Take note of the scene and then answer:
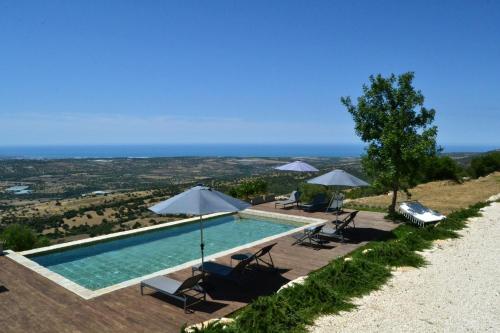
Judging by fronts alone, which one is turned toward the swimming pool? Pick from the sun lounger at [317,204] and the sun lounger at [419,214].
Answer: the sun lounger at [317,204]

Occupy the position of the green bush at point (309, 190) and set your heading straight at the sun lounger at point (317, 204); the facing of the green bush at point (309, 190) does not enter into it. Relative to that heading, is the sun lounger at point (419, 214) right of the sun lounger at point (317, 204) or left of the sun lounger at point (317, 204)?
left

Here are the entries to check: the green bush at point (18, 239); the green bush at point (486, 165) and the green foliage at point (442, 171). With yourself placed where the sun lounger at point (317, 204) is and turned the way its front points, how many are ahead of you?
1

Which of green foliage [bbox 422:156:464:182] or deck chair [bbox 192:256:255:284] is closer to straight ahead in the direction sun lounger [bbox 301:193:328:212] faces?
the deck chair

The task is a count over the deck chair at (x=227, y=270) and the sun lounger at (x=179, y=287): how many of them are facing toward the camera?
0

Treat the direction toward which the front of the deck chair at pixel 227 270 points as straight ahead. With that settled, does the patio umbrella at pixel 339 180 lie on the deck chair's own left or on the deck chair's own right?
on the deck chair's own right

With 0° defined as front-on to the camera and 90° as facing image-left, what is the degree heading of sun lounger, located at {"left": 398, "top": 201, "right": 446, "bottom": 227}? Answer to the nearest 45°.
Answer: approximately 315°

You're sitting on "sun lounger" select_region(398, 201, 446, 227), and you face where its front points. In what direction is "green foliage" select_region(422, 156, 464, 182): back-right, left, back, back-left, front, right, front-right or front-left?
back-left

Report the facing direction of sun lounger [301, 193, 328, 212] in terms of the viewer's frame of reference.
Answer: facing the viewer and to the left of the viewer

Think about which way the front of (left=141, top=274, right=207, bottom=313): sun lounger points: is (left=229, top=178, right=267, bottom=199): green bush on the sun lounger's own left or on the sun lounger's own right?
on the sun lounger's own right

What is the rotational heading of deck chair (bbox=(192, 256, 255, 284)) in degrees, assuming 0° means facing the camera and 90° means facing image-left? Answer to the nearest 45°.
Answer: approximately 135°

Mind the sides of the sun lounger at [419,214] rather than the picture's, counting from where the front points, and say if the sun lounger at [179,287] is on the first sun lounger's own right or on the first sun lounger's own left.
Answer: on the first sun lounger's own right

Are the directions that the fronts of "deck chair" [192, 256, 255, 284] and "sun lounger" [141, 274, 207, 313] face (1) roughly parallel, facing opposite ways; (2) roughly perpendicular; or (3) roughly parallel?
roughly parallel

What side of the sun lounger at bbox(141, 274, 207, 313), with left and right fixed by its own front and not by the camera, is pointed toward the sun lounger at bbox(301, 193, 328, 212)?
right
